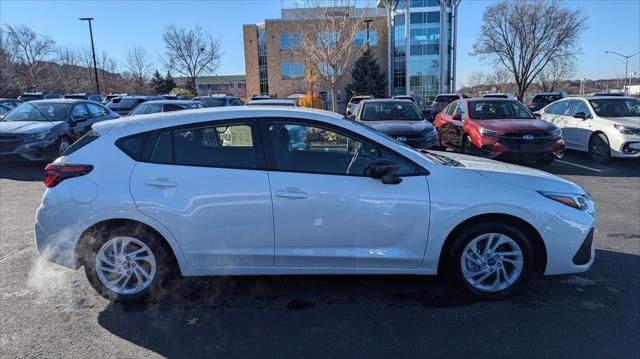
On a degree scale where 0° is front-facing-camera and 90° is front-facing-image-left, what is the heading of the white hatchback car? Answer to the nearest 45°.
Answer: approximately 270°

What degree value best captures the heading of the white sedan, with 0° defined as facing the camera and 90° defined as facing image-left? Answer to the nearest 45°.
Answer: approximately 315°

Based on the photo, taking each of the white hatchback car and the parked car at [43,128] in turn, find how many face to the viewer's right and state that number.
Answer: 1

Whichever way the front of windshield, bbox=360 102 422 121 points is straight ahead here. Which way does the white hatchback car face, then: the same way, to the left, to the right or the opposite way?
to the left

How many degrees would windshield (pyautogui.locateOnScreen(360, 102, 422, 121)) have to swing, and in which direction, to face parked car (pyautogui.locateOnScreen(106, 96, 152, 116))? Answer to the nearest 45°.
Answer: approximately 135° to its right

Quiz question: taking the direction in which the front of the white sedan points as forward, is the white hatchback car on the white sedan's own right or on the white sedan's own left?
on the white sedan's own right

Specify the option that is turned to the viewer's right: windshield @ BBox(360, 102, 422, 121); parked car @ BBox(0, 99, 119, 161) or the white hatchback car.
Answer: the white hatchback car

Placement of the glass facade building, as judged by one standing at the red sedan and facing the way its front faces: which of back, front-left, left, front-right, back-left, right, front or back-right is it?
back-left

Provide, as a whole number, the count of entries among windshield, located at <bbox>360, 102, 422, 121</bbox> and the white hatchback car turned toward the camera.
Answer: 1

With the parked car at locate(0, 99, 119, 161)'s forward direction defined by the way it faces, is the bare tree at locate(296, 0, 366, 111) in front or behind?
behind

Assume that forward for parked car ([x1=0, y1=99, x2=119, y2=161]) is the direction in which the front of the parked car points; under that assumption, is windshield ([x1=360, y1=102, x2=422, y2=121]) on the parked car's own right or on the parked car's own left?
on the parked car's own left

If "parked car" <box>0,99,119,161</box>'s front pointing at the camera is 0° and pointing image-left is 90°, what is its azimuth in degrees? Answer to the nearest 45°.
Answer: approximately 45°
